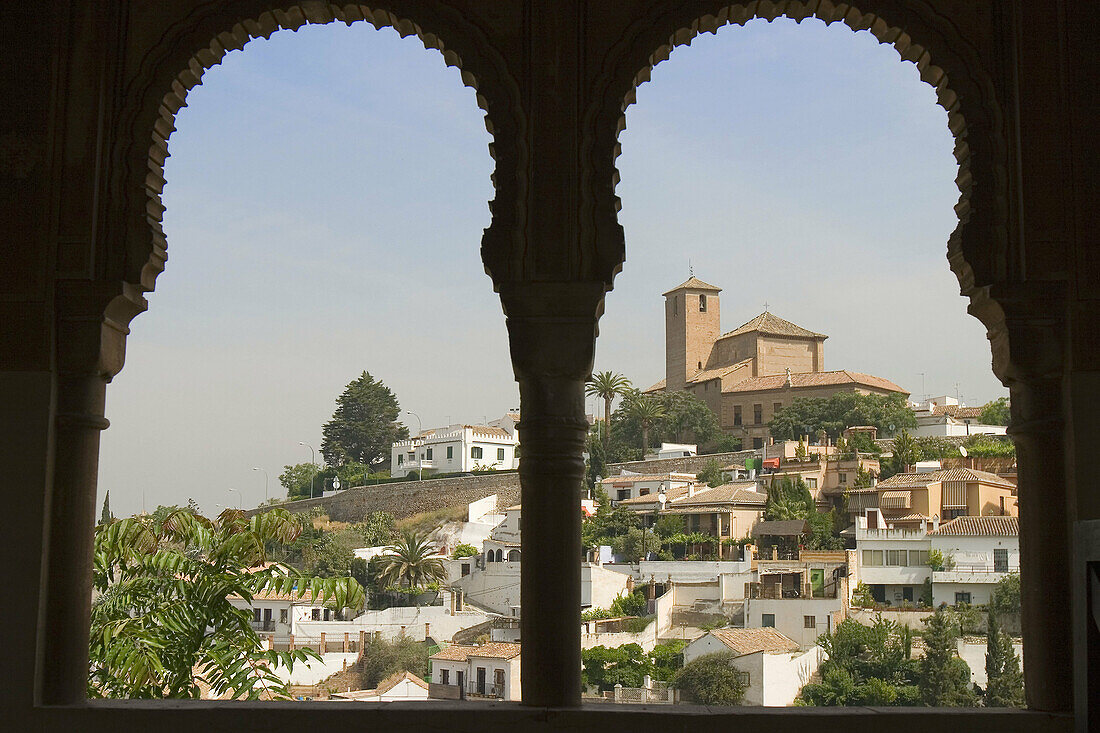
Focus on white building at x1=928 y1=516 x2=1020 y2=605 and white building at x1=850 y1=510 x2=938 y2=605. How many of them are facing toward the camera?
2

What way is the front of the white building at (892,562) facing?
toward the camera

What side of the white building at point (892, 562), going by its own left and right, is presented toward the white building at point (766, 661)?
front

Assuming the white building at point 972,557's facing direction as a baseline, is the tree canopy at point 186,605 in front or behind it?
in front

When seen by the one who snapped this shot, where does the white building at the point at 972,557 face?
facing the viewer

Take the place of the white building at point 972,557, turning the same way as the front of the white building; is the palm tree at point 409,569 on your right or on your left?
on your right

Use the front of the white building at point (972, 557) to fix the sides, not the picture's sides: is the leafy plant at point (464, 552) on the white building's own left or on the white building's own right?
on the white building's own right

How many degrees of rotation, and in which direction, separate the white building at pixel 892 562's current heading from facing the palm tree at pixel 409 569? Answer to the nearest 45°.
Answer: approximately 90° to its right

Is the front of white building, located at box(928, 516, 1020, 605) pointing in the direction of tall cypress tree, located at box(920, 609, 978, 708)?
yes

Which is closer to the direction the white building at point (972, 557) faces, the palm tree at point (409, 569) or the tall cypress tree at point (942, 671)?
the tall cypress tree

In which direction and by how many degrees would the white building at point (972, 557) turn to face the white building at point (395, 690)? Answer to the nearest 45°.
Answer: approximately 45° to its right
